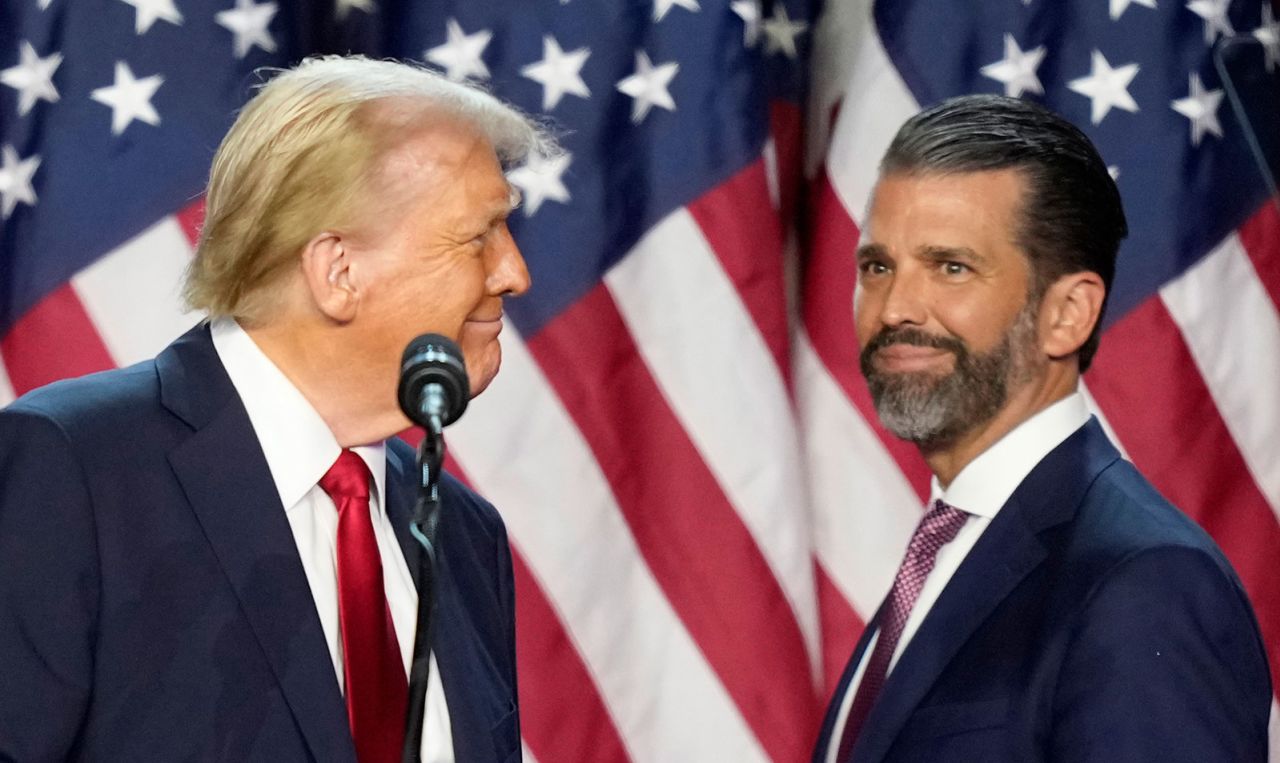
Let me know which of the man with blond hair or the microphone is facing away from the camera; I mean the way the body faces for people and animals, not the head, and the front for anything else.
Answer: the microphone

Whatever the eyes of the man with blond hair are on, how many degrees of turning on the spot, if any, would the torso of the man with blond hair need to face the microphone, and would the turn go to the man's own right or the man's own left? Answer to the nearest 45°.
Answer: approximately 45° to the man's own right

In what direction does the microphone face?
away from the camera

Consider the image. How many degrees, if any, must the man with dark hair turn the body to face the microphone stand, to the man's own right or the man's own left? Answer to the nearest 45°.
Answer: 0° — they already face it

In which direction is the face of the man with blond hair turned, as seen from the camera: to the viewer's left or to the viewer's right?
to the viewer's right

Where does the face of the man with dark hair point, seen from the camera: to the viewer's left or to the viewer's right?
to the viewer's left

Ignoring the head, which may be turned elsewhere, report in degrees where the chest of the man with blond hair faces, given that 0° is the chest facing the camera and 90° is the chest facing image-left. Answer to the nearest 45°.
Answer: approximately 315°

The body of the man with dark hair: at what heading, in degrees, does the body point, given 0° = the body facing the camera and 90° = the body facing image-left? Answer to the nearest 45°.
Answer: approximately 45°

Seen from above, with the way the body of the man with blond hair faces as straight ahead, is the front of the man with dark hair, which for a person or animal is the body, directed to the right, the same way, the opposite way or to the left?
to the right

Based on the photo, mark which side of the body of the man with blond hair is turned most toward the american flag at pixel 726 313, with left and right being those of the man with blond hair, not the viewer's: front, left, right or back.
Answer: left

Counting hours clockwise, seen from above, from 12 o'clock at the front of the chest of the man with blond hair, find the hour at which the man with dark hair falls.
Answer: The man with dark hair is roughly at 10 o'clock from the man with blond hair.
